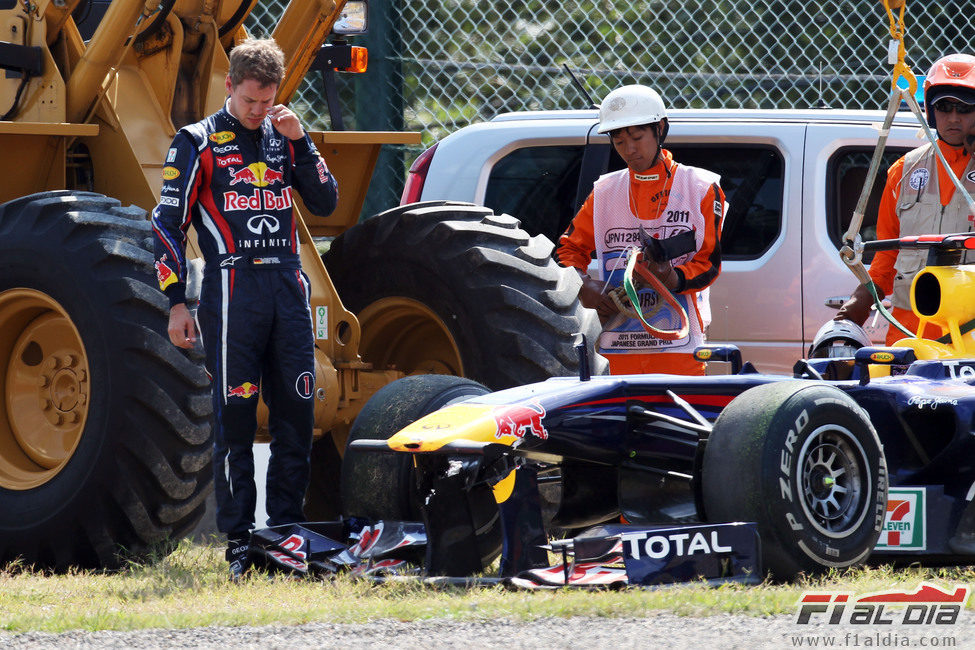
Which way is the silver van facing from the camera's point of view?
to the viewer's right

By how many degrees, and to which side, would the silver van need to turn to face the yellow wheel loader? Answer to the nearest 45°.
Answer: approximately 135° to its right

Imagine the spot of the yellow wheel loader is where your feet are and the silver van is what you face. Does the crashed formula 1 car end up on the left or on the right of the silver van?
right

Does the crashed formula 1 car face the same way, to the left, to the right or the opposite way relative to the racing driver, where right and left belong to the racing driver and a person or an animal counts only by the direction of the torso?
to the right

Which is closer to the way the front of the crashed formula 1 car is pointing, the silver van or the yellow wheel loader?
the yellow wheel loader

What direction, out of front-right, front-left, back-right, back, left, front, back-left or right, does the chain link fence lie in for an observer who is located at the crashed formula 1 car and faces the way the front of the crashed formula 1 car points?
back-right

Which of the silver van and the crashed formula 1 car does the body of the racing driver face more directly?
the crashed formula 1 car

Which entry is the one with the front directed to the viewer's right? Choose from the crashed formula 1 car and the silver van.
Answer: the silver van

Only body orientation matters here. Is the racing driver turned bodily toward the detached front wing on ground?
yes

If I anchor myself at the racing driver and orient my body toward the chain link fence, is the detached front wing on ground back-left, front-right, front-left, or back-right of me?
back-right

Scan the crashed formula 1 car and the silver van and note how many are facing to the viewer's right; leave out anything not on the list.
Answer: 1

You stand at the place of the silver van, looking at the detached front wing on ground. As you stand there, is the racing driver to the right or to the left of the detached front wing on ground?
right

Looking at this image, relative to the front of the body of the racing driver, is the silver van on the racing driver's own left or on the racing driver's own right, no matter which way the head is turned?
on the racing driver's own left

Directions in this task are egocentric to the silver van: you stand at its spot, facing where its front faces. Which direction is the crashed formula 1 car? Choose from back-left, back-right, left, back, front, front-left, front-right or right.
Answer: right
